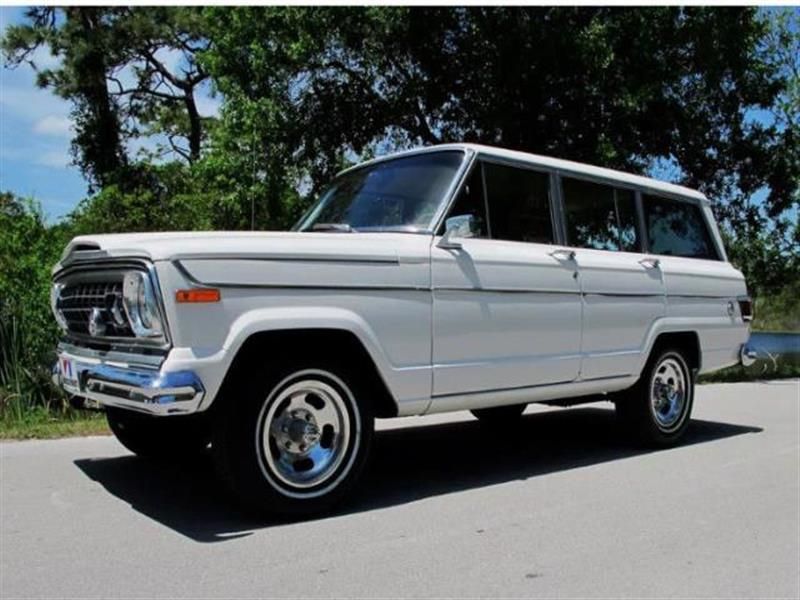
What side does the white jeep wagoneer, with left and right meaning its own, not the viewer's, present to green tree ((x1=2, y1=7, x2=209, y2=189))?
right

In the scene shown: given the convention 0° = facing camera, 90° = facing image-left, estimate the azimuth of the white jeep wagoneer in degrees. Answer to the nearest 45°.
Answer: approximately 45°
